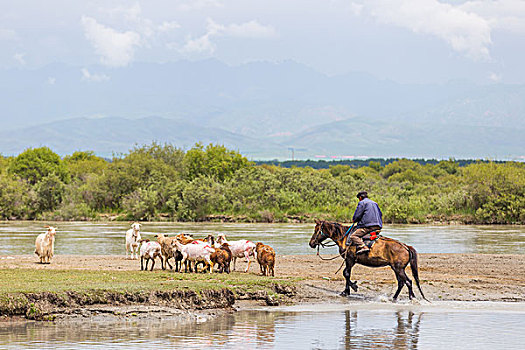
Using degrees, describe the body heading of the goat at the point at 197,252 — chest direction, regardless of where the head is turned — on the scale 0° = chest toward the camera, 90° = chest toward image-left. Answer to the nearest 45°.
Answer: approximately 90°

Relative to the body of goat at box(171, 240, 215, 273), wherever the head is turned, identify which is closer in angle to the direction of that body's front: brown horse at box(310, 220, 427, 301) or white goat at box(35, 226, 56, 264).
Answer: the white goat

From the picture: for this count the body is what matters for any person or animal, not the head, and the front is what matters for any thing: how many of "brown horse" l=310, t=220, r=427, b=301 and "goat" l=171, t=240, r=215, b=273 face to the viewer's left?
2

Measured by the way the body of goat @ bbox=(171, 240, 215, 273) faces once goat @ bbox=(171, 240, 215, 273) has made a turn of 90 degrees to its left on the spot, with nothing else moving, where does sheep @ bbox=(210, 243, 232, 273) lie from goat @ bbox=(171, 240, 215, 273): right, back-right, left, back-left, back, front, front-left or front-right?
left

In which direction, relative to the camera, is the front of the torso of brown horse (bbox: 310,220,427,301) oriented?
to the viewer's left

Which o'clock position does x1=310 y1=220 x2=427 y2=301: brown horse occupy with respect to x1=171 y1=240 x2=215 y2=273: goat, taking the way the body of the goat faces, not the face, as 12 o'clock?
The brown horse is roughly at 7 o'clock from the goat.
